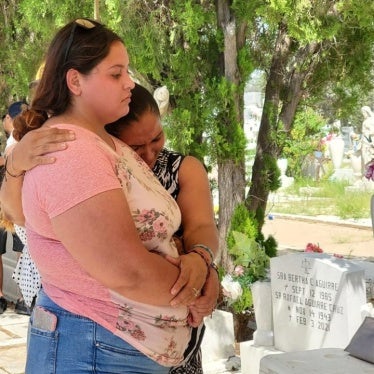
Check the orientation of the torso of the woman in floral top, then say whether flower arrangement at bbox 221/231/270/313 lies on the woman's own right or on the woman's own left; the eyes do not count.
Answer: on the woman's own left

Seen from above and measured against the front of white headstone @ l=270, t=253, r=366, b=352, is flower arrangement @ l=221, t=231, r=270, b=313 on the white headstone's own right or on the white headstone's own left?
on the white headstone's own right

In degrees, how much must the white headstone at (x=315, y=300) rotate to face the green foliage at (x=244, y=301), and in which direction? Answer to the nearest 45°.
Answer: approximately 90° to its right

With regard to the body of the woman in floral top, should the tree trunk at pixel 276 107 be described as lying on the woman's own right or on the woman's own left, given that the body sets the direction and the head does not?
on the woman's own left

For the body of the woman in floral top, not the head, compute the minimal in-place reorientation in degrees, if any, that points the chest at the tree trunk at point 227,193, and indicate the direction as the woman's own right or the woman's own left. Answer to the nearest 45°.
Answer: approximately 90° to the woman's own left

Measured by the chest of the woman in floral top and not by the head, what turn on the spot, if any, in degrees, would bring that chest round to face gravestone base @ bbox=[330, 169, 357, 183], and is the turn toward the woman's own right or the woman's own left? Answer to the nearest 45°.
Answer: approximately 90° to the woman's own left

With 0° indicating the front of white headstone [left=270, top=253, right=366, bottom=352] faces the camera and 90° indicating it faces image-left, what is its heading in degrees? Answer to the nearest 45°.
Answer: approximately 45°

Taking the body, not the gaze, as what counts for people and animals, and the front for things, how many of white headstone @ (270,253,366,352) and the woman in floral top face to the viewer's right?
1

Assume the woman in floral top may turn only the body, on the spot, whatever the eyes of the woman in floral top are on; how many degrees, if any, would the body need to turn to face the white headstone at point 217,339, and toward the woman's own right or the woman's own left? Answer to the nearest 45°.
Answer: approximately 90° to the woman's own left

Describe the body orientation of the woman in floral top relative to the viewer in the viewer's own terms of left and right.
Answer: facing to the right of the viewer

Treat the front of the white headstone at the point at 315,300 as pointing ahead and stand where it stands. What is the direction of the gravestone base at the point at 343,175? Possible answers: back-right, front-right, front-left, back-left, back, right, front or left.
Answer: back-right

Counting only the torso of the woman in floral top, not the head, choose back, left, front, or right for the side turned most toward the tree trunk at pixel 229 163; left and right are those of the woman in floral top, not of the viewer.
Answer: left

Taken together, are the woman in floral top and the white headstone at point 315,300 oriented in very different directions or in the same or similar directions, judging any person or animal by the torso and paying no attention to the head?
very different directions
